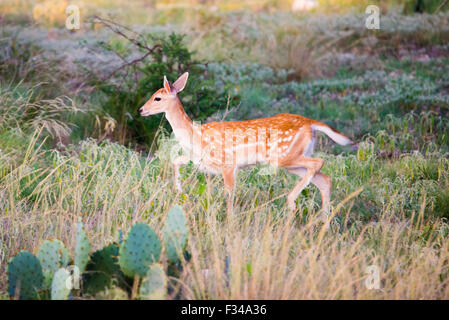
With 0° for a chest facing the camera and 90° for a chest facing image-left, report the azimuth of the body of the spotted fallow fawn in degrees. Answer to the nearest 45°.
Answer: approximately 90°

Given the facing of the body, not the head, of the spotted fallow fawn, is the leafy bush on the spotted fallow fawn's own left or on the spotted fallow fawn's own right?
on the spotted fallow fawn's own right
